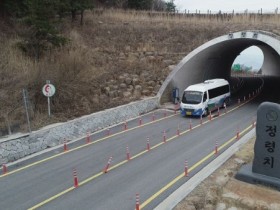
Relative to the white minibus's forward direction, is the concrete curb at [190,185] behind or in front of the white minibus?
in front

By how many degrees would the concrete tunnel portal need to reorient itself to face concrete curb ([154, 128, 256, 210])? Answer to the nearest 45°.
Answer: approximately 45° to its left

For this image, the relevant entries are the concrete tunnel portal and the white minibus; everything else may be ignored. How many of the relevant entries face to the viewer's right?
0

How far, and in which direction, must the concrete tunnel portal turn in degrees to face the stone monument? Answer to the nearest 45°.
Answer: approximately 45° to its left

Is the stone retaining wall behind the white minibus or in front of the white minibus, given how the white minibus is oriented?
in front

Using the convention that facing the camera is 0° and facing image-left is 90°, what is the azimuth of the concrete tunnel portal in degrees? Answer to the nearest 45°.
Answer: approximately 45°

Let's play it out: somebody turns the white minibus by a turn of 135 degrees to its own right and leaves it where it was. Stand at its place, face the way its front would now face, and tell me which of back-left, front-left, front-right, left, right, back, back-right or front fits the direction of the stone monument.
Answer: back

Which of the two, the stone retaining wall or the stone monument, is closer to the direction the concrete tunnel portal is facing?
the stone retaining wall
